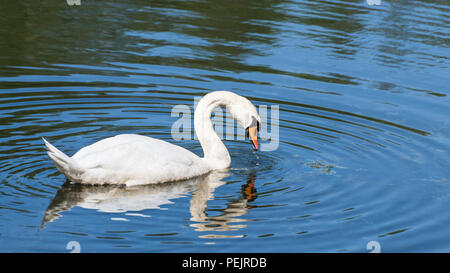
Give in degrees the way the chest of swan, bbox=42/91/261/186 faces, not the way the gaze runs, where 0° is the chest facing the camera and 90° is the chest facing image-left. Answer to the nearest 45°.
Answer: approximately 270°
